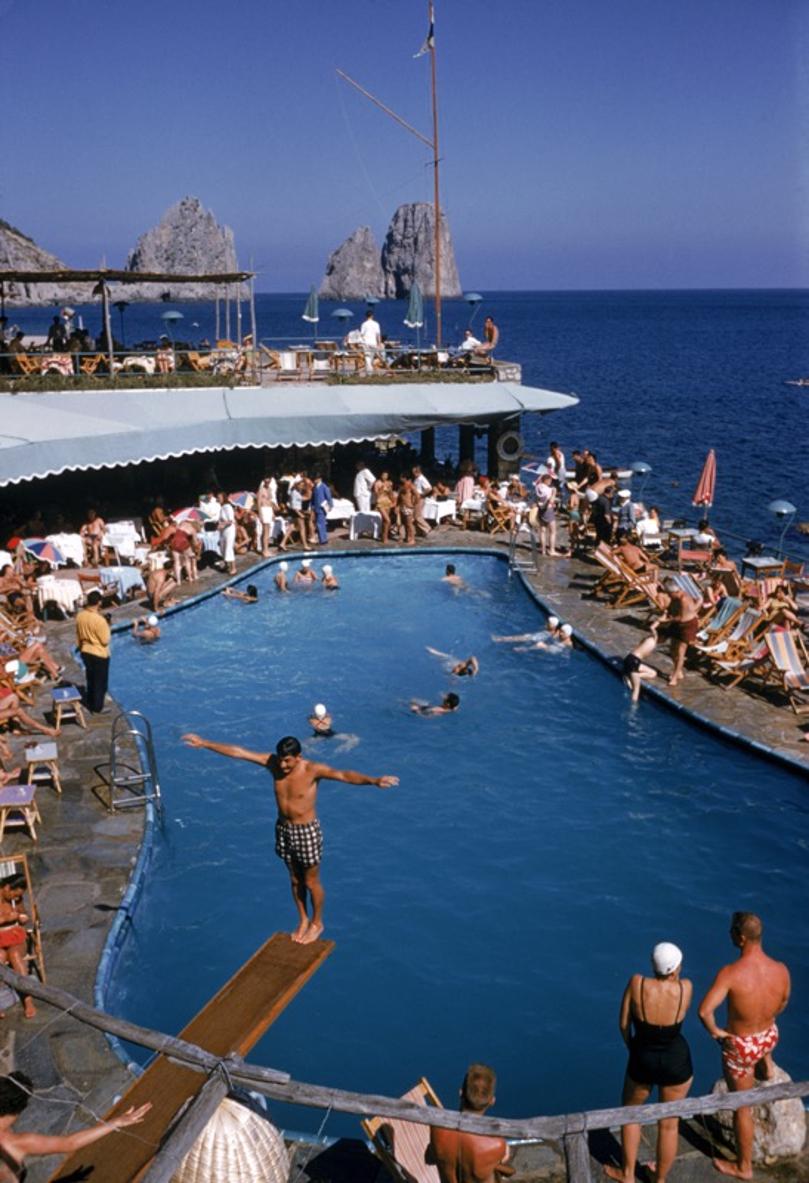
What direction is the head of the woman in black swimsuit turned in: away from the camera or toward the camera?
away from the camera

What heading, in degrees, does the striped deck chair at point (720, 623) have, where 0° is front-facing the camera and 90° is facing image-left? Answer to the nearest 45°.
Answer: approximately 45°

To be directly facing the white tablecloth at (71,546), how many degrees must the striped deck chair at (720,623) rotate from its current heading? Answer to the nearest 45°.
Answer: approximately 45° to its right

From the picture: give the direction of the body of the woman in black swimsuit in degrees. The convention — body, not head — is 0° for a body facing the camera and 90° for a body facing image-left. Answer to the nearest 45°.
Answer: approximately 180°

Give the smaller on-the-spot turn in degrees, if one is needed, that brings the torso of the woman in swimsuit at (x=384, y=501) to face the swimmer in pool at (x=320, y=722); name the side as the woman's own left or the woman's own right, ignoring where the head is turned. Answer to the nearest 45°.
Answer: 0° — they already face them

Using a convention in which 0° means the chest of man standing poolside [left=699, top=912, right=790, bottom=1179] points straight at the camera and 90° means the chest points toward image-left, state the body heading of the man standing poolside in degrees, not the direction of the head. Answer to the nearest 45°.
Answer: approximately 135°

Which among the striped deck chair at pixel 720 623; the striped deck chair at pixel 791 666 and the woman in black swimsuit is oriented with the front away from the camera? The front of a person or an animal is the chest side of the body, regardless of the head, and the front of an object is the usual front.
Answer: the woman in black swimsuit

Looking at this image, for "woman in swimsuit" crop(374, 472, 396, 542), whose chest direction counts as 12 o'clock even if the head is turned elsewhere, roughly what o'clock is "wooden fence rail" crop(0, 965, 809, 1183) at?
The wooden fence rail is roughly at 12 o'clock from the woman in swimsuit.

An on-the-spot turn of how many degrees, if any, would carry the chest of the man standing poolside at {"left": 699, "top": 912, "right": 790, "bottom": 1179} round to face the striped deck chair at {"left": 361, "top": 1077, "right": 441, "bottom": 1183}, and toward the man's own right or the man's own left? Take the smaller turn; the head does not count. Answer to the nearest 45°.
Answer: approximately 45° to the man's own left
